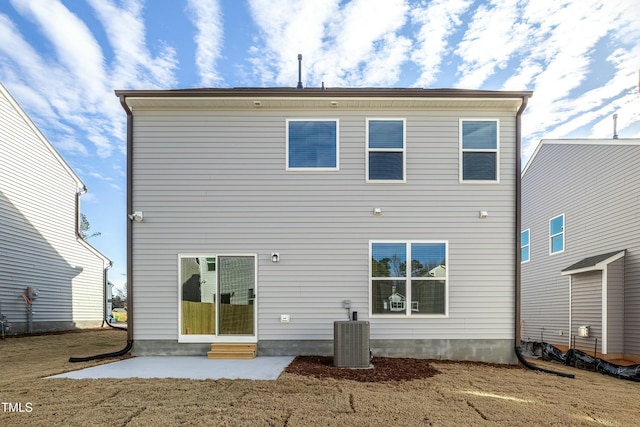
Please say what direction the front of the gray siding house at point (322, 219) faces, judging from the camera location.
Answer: facing away from the viewer

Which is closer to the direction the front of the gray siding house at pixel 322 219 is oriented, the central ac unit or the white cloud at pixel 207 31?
the white cloud
